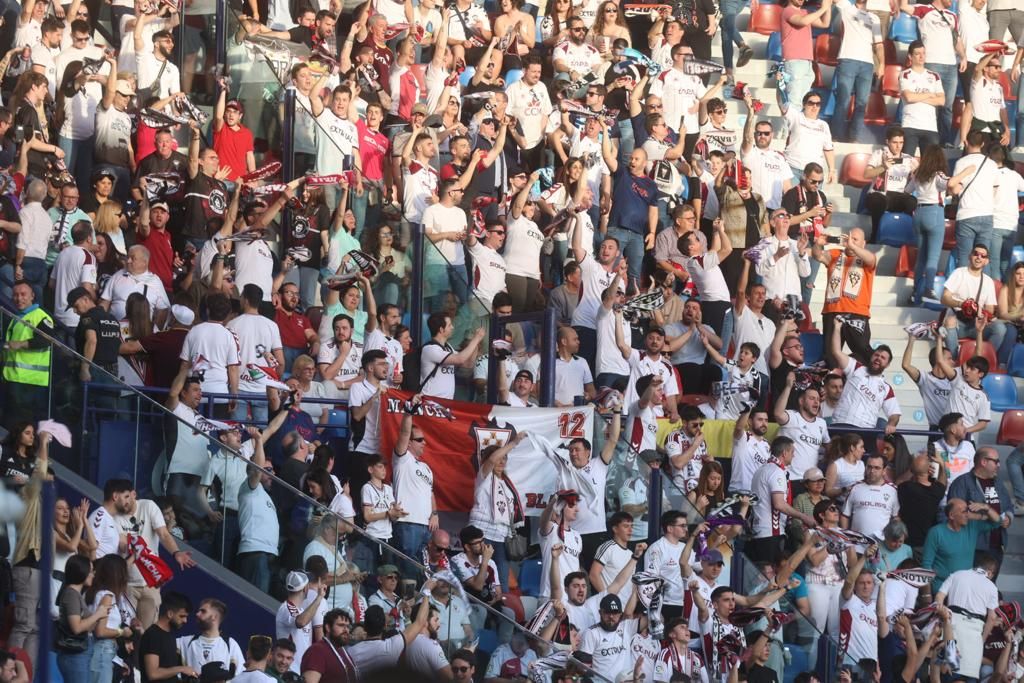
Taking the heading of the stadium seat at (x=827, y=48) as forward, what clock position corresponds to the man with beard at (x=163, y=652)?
The man with beard is roughly at 2 o'clock from the stadium seat.

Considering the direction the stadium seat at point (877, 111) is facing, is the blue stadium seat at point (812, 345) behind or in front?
in front

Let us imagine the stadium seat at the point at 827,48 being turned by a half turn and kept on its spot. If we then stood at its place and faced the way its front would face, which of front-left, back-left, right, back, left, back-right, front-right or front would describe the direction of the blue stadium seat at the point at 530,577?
back-left

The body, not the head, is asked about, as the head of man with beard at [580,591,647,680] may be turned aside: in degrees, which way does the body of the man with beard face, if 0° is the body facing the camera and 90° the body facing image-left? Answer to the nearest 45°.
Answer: approximately 0°

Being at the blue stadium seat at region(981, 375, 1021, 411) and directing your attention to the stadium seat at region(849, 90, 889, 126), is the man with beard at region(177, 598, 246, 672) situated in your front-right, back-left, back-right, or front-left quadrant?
back-left

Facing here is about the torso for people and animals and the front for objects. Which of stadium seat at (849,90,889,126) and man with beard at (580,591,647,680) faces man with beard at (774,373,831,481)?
the stadium seat

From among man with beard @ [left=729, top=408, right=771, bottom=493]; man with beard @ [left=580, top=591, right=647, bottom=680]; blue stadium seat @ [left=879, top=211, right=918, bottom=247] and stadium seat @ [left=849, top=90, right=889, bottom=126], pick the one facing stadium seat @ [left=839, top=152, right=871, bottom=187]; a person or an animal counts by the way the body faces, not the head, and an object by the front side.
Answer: stadium seat @ [left=849, top=90, right=889, bottom=126]

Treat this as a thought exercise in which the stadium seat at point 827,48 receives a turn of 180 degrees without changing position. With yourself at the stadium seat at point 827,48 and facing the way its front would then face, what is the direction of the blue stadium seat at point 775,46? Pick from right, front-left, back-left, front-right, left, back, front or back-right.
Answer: front-left

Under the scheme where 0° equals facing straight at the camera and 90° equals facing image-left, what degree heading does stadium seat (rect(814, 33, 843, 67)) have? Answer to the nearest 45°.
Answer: approximately 315°

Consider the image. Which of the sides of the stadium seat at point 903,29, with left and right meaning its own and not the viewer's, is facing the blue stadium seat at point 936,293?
front

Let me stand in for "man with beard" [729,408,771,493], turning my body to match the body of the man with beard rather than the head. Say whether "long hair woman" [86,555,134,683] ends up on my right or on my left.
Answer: on my right
